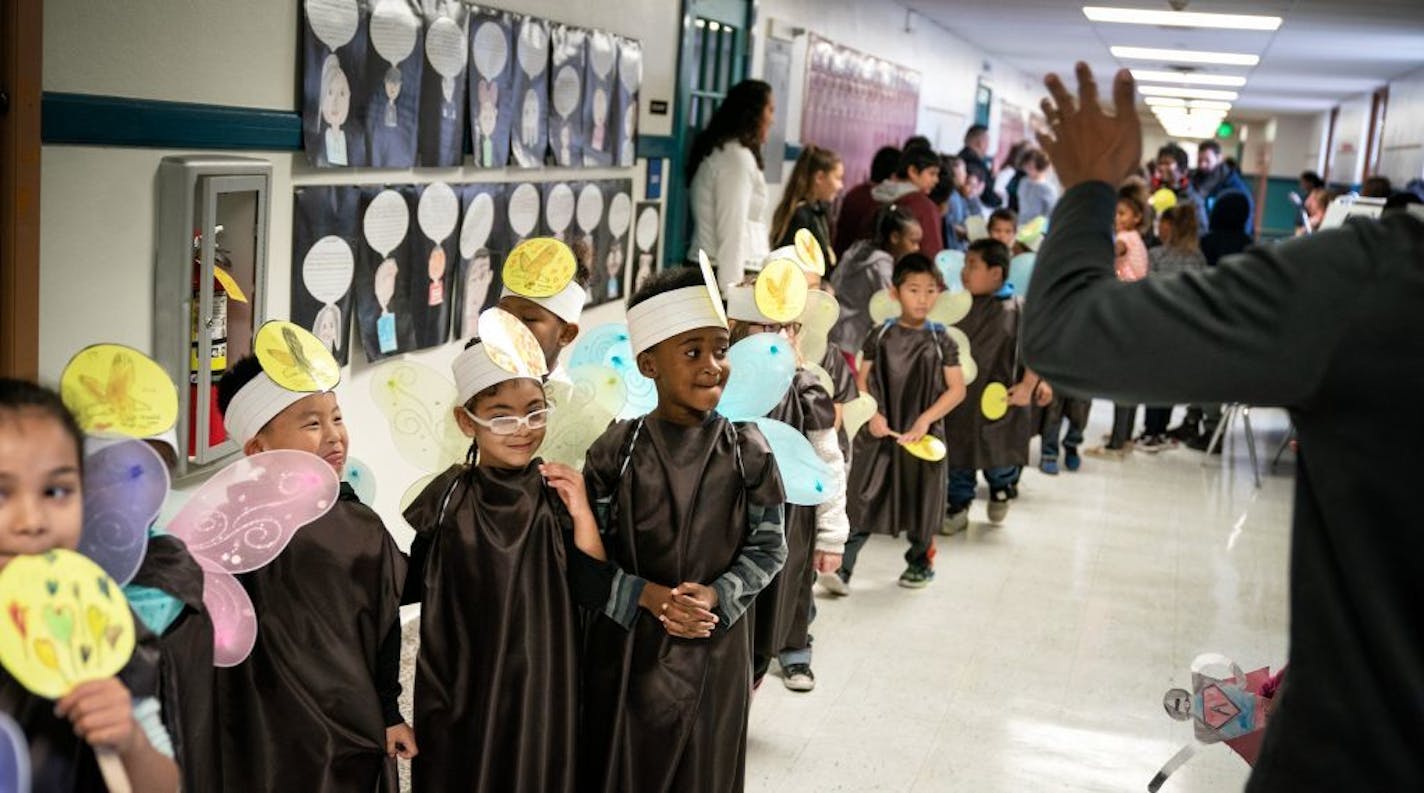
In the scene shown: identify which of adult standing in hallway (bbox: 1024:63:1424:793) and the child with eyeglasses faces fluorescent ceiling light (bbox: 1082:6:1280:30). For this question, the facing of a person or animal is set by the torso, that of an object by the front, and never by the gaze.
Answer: the adult standing in hallway

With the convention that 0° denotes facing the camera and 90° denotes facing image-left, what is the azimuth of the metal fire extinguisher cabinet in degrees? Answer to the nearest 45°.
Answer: approximately 315°

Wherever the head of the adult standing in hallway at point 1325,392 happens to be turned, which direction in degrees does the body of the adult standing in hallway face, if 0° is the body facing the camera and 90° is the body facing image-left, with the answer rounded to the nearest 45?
approximately 180°

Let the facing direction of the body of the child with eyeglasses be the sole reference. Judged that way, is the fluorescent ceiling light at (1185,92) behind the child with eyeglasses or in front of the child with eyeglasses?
behind

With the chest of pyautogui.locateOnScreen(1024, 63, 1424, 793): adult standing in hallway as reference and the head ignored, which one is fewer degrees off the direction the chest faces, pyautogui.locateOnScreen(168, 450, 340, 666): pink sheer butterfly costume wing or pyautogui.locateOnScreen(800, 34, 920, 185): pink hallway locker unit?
the pink hallway locker unit

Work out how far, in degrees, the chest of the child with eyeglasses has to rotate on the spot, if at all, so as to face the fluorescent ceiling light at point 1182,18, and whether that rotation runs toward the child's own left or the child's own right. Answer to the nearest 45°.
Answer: approximately 135° to the child's own left

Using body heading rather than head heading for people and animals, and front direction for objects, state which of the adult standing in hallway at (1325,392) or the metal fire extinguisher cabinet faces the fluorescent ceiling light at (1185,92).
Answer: the adult standing in hallway

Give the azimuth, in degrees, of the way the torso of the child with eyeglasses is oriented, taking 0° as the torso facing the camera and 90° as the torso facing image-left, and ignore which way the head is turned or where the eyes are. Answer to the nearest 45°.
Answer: approximately 0°

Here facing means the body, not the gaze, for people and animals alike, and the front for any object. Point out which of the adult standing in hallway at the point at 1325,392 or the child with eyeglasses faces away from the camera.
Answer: the adult standing in hallway

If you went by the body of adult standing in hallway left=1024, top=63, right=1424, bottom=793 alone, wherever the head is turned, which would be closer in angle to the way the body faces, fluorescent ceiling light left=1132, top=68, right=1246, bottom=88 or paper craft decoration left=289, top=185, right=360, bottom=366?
the fluorescent ceiling light

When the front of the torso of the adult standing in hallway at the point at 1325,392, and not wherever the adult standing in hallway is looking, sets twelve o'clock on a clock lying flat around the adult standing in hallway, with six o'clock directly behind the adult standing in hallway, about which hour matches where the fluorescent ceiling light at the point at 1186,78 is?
The fluorescent ceiling light is roughly at 12 o'clock from the adult standing in hallway.

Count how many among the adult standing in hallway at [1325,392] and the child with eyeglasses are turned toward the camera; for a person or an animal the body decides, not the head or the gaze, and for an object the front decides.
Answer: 1
